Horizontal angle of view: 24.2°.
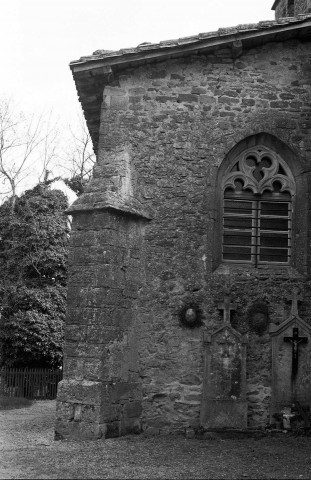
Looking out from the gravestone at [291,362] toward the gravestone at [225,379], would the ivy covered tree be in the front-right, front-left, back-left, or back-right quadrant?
front-right

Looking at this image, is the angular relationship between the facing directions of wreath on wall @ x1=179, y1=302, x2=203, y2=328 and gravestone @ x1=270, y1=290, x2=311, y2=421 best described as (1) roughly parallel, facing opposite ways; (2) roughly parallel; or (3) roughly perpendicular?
roughly parallel

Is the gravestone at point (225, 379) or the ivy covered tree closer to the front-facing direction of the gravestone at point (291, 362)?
the gravestone

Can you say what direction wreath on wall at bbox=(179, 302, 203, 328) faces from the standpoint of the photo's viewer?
facing the viewer

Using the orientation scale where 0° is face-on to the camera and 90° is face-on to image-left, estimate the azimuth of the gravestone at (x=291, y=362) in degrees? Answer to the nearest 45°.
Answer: approximately 0°

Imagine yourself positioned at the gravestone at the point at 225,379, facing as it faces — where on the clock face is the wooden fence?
The wooden fence is roughly at 5 o'clock from the gravestone.

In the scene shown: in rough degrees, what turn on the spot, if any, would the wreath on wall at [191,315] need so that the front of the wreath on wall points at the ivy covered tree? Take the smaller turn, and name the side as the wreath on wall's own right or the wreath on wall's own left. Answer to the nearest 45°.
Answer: approximately 135° to the wreath on wall's own right

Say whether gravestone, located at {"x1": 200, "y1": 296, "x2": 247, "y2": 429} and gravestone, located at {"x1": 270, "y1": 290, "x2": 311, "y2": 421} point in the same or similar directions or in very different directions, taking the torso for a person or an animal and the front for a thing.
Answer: same or similar directions

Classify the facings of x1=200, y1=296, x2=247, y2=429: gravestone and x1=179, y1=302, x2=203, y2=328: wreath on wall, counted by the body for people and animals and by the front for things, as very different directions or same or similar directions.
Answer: same or similar directions

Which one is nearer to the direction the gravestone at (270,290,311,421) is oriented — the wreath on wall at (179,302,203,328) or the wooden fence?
the wreath on wall

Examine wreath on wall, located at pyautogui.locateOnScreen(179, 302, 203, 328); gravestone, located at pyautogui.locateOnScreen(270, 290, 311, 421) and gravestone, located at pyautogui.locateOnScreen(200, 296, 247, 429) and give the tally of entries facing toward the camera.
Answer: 3

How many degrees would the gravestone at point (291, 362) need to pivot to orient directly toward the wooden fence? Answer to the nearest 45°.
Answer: approximately 135° to its right

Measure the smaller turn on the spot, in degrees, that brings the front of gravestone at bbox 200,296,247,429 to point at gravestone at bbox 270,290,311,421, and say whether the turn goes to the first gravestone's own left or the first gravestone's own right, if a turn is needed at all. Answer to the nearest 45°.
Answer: approximately 90° to the first gravestone's own left
